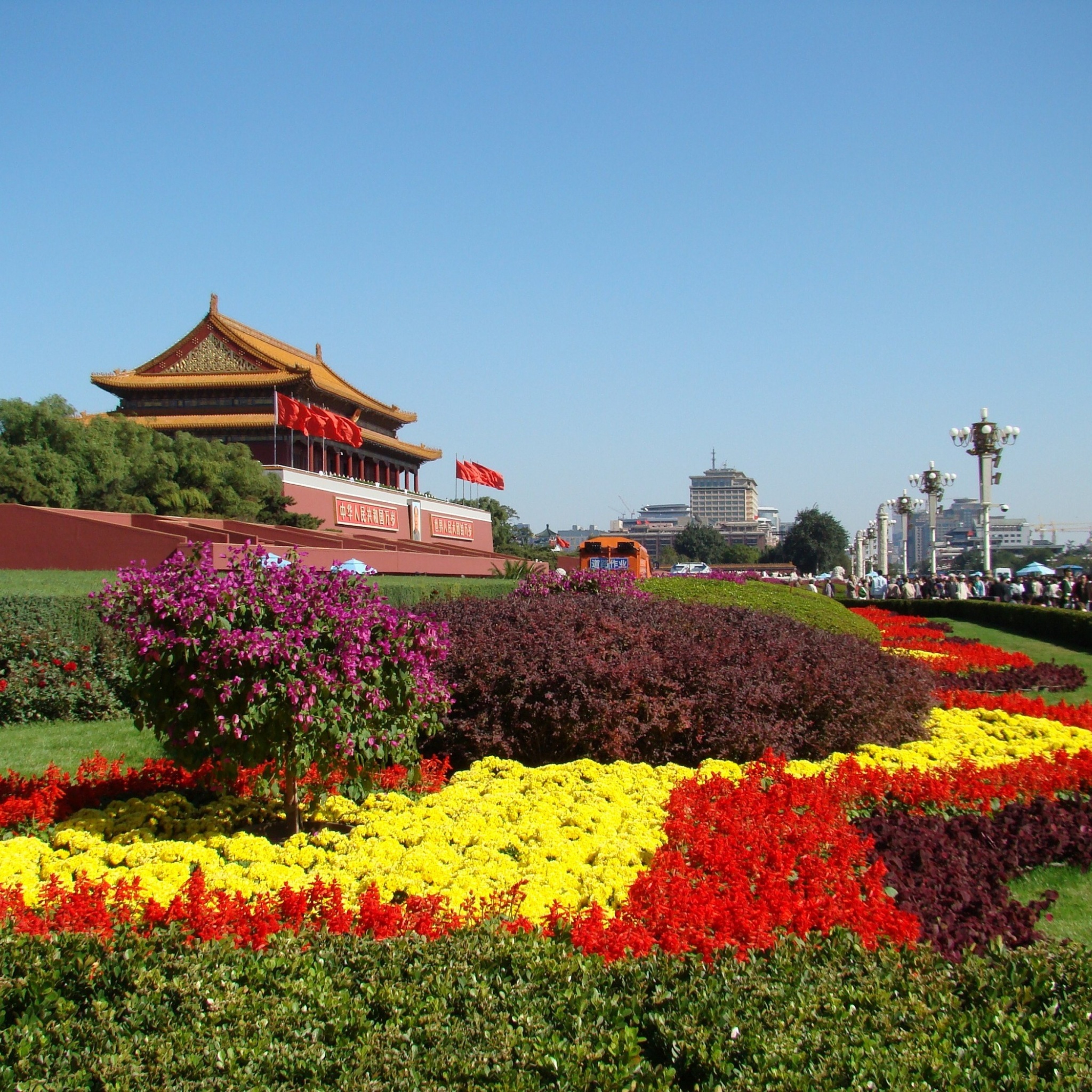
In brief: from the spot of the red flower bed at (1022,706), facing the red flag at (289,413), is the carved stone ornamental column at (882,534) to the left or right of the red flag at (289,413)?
right

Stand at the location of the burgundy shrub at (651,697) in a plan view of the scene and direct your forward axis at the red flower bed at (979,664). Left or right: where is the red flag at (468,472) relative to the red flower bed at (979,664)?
left

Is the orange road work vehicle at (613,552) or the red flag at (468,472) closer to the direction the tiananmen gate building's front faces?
the orange road work vehicle

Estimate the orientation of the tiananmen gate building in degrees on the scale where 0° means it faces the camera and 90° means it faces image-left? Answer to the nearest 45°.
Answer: approximately 315°

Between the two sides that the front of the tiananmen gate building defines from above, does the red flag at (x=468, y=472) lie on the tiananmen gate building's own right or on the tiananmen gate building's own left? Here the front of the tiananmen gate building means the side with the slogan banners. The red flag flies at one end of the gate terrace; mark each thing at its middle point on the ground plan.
on the tiananmen gate building's own left
